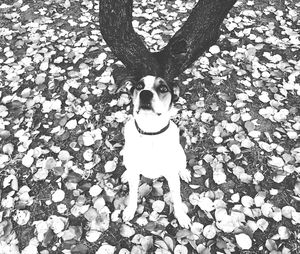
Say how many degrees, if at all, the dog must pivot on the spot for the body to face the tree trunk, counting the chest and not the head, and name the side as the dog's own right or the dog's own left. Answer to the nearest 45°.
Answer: approximately 180°

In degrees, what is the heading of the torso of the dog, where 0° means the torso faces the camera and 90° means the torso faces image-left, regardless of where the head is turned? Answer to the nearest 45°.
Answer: approximately 0°
